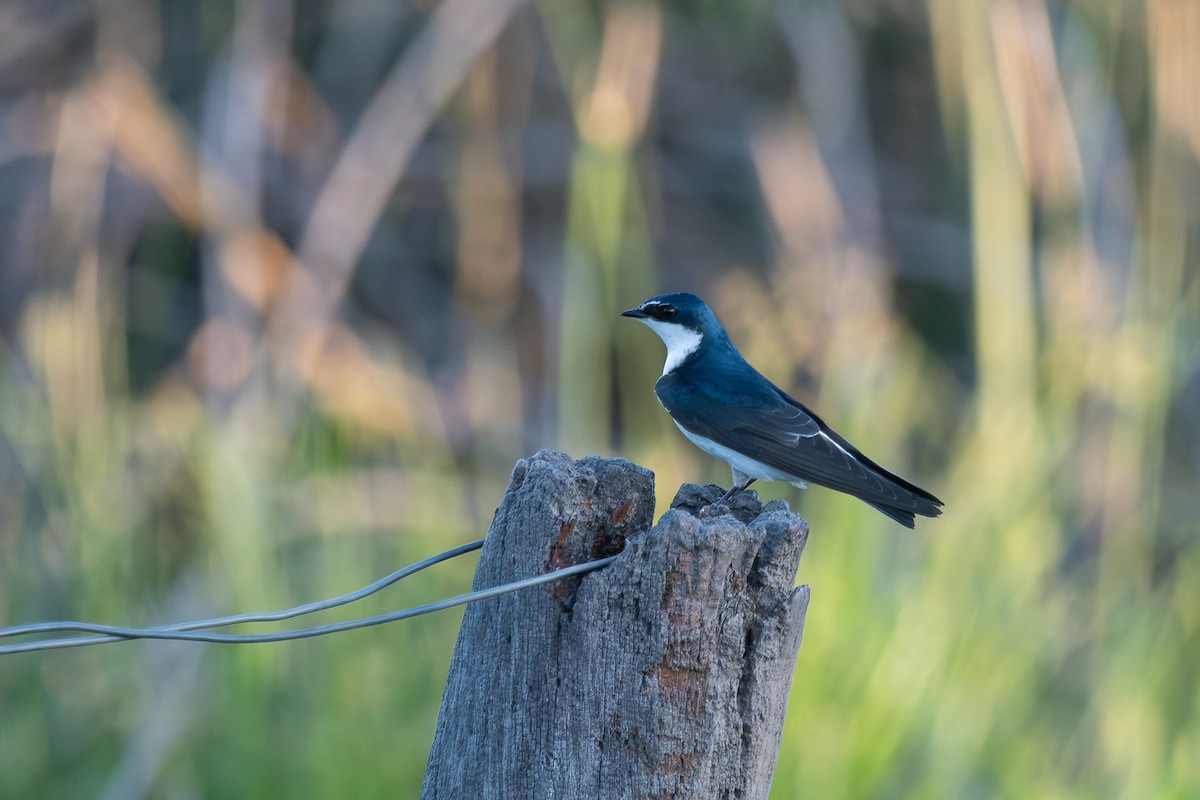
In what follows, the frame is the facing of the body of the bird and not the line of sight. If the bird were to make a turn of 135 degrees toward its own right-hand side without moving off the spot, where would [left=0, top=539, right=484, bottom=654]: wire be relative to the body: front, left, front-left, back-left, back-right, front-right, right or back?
back

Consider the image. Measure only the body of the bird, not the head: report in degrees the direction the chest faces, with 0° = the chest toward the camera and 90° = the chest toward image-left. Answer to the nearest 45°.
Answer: approximately 90°

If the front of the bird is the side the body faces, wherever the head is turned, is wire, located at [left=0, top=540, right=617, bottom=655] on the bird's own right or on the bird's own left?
on the bird's own left
